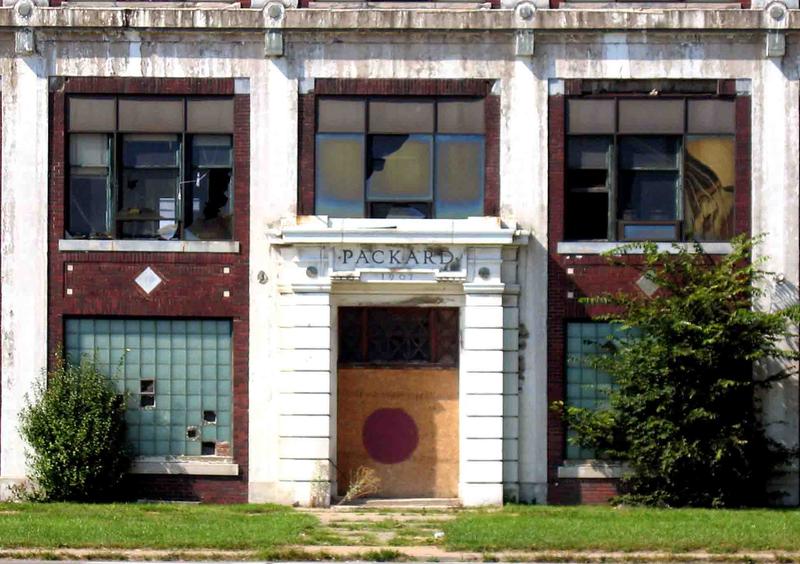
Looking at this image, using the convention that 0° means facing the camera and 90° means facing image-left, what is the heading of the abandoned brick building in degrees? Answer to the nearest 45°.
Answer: approximately 0°

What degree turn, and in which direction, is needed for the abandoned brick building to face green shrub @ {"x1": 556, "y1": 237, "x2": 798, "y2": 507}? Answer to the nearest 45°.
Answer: approximately 90° to its left
